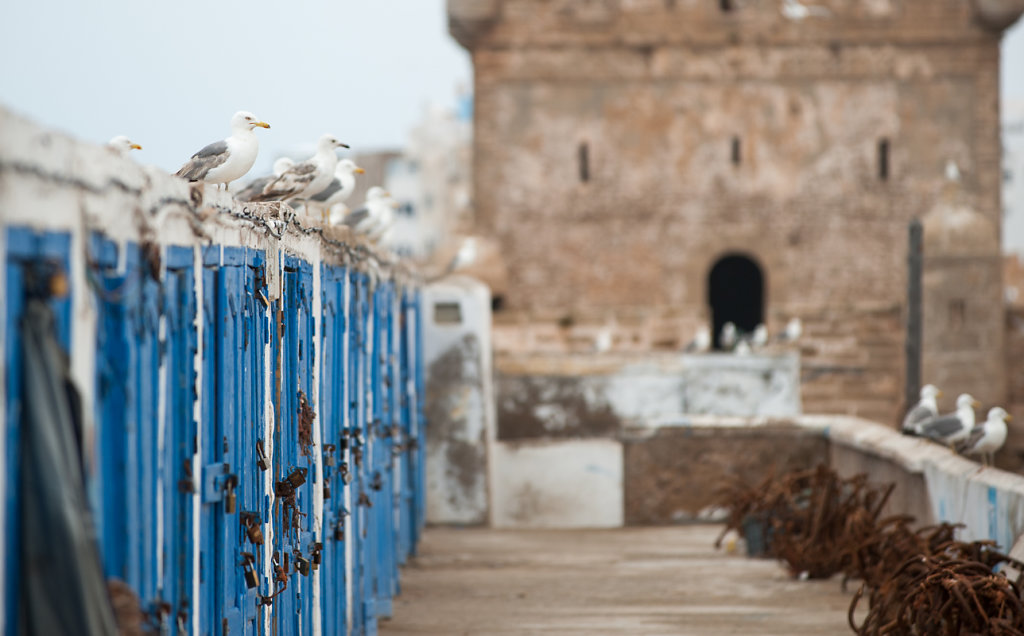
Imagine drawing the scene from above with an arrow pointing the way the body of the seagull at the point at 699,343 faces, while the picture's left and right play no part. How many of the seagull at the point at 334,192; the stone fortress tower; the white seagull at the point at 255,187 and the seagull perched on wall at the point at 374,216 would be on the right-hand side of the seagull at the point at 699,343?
3

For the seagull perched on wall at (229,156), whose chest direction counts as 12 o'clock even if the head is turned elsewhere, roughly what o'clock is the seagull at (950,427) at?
The seagull is roughly at 11 o'clock from the seagull perched on wall.

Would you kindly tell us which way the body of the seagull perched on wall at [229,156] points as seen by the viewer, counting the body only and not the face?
to the viewer's right

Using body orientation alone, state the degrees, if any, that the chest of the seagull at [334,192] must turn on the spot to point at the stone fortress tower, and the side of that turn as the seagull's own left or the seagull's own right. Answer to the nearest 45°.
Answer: approximately 90° to the seagull's own left
